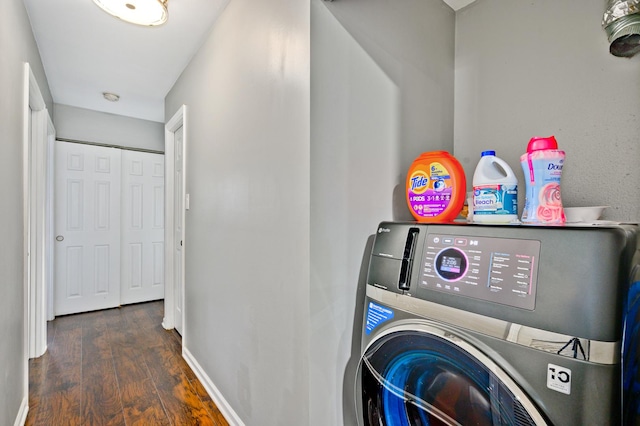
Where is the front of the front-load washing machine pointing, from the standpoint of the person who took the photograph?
facing the viewer and to the left of the viewer

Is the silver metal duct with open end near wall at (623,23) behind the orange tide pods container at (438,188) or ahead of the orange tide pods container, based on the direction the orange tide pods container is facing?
behind

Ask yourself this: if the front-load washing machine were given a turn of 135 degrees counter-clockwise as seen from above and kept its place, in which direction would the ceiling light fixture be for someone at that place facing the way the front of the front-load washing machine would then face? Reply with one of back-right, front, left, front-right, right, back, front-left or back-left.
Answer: back

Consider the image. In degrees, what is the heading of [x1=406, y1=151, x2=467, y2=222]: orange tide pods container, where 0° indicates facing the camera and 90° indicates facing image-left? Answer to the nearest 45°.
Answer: approximately 45°

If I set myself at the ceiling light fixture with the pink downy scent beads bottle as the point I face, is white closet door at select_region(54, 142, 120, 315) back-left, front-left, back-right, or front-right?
back-left
